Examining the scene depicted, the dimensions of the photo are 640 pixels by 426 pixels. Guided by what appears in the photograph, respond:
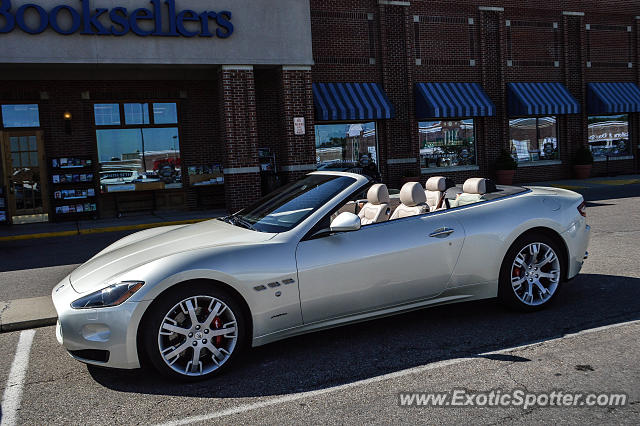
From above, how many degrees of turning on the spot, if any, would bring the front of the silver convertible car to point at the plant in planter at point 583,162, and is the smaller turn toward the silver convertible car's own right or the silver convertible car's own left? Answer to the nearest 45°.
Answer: approximately 180°

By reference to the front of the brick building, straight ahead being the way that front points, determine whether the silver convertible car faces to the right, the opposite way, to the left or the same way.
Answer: to the right

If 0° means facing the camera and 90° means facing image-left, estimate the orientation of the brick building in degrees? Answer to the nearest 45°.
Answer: approximately 315°
